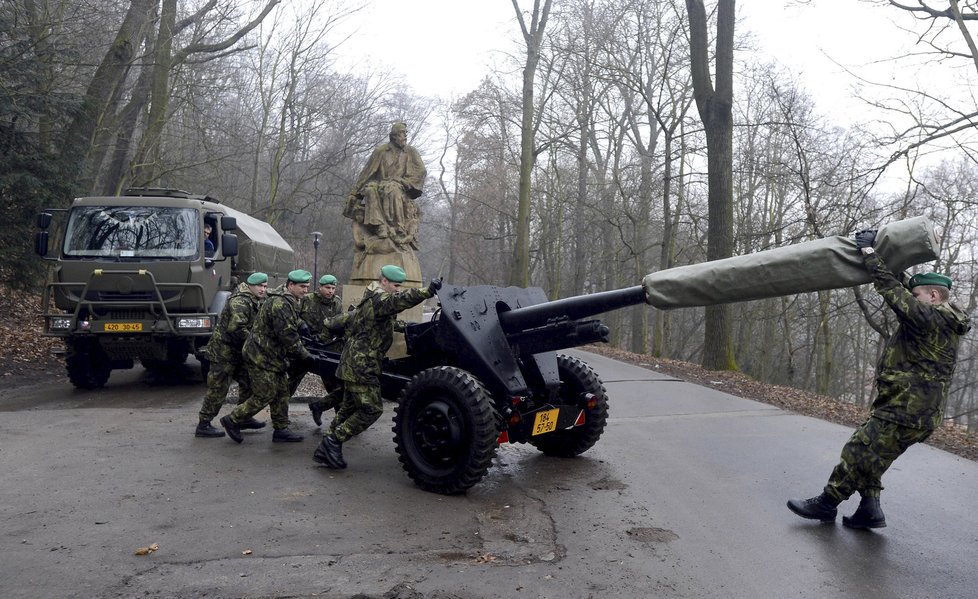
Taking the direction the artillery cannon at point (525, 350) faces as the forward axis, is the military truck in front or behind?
behind

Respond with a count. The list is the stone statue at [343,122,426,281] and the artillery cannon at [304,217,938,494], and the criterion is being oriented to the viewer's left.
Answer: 0

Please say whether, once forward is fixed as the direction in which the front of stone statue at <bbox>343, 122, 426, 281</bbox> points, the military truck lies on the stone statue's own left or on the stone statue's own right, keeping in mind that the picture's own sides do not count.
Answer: on the stone statue's own right

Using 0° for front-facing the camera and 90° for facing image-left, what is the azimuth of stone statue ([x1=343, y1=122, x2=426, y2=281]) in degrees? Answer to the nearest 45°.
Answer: approximately 0°

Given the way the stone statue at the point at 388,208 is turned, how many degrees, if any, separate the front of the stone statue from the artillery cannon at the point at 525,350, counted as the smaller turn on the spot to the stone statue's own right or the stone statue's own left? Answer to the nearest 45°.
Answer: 0° — it already faces it

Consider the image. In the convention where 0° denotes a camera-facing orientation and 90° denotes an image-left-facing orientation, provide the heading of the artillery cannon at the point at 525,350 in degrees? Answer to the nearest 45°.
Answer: approximately 315°
